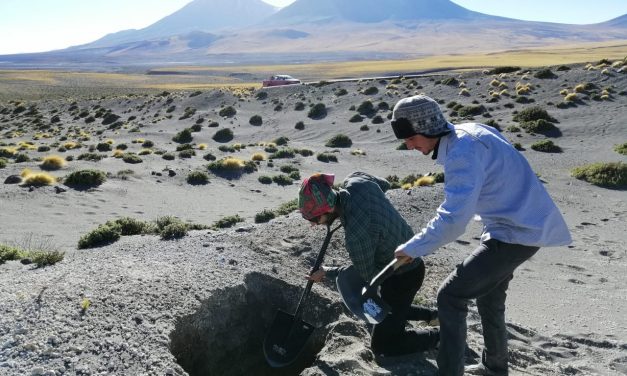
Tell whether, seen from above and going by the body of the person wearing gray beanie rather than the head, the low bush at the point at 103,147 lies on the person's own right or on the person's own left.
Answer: on the person's own right

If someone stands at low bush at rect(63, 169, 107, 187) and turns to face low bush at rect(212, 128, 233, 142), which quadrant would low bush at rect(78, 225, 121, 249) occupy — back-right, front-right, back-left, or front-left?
back-right

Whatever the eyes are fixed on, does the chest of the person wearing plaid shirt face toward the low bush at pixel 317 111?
no

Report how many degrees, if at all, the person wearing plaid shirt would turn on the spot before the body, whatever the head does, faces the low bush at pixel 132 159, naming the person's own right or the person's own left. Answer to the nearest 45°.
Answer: approximately 45° to the person's own right

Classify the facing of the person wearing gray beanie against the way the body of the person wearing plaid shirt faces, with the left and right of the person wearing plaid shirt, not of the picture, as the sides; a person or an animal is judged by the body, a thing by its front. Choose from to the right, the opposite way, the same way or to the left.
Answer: the same way

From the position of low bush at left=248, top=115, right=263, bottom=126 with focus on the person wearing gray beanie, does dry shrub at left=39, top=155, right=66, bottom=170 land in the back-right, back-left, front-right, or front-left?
front-right

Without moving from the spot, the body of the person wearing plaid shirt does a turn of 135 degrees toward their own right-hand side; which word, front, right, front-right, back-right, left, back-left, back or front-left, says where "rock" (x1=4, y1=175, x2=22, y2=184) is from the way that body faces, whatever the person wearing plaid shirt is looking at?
left

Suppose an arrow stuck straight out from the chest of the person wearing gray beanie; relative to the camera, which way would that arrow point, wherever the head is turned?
to the viewer's left

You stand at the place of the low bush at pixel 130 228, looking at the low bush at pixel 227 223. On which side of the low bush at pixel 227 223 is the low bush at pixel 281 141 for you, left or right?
left

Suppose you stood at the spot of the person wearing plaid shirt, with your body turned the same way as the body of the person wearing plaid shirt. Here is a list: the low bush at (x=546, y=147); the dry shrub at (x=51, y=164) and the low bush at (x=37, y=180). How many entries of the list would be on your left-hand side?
0

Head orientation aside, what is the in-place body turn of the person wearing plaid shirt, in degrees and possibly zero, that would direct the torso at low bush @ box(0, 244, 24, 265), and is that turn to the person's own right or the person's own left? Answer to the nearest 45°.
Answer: approximately 45° to the person's own right

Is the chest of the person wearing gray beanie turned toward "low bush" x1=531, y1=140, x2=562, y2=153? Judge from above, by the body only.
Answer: no

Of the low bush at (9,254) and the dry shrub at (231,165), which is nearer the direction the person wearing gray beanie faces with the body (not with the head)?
the low bush

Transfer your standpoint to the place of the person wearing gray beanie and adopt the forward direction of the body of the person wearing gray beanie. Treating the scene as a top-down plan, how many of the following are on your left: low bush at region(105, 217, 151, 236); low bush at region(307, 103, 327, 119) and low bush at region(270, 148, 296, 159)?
0

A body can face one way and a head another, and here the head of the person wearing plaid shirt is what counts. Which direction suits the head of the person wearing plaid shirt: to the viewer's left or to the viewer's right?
to the viewer's left

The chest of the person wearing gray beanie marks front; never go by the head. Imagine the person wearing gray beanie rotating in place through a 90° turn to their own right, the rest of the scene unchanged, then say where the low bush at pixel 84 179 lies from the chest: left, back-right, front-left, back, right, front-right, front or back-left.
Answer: front-left

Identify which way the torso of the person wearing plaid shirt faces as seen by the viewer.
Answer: to the viewer's left
